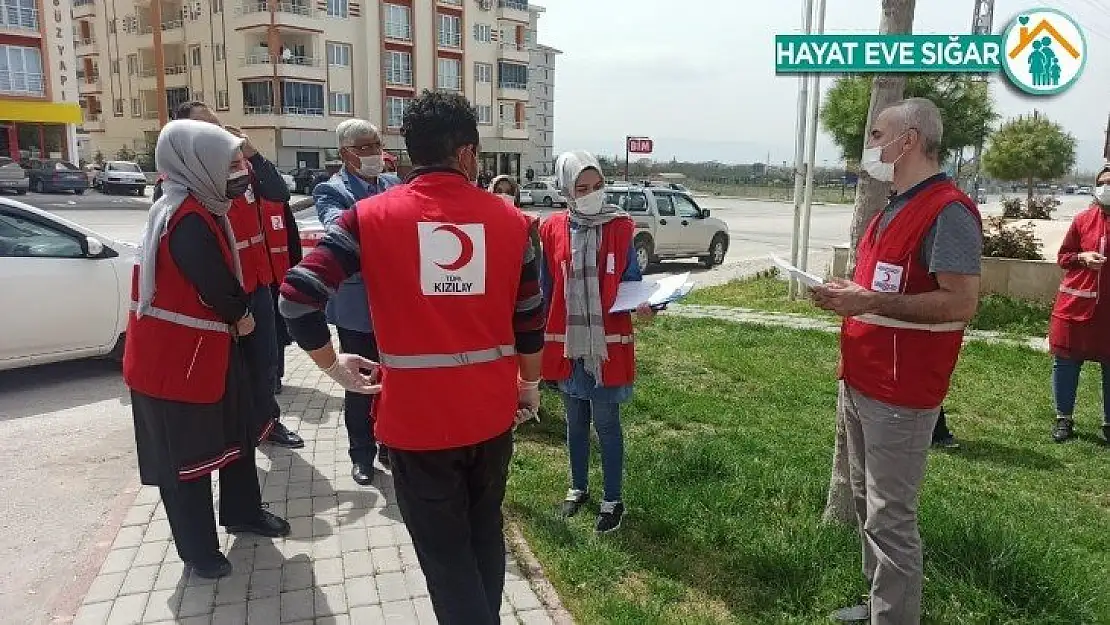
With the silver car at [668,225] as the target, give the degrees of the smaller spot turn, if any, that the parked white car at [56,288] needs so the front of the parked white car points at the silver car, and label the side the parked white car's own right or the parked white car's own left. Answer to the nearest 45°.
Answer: approximately 45° to the parked white car's own left

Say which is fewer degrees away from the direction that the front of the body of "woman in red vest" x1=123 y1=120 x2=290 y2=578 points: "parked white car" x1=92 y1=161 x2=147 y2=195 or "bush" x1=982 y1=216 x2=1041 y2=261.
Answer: the bush

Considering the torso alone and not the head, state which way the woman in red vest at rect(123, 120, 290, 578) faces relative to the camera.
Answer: to the viewer's right

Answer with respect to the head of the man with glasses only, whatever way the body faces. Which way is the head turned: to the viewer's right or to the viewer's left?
to the viewer's right

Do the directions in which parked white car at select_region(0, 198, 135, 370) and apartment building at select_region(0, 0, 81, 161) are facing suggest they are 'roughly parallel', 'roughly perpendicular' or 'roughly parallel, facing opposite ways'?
roughly perpendicular

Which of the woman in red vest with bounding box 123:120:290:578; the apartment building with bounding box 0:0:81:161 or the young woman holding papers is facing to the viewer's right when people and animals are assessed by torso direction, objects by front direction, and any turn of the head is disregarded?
the woman in red vest

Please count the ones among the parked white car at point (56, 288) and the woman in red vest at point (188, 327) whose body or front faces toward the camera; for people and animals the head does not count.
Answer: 0

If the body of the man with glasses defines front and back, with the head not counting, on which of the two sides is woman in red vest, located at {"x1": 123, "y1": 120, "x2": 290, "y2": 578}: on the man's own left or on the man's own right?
on the man's own right

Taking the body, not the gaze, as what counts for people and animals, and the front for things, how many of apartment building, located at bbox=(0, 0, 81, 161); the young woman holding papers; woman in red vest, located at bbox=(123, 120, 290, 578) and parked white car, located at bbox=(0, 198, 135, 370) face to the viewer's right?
2

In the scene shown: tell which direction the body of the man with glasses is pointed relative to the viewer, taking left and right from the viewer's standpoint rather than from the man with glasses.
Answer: facing the viewer and to the right of the viewer

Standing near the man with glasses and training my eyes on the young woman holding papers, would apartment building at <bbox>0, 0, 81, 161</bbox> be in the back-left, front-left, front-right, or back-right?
back-left

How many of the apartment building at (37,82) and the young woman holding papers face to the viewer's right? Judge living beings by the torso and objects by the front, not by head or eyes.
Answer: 0

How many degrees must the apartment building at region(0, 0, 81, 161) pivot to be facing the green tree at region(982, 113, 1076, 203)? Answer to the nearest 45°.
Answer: approximately 45° to its left

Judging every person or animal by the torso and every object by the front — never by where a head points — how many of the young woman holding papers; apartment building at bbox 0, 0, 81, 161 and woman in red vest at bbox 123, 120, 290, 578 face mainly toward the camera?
2

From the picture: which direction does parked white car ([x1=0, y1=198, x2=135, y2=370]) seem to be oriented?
to the viewer's right
